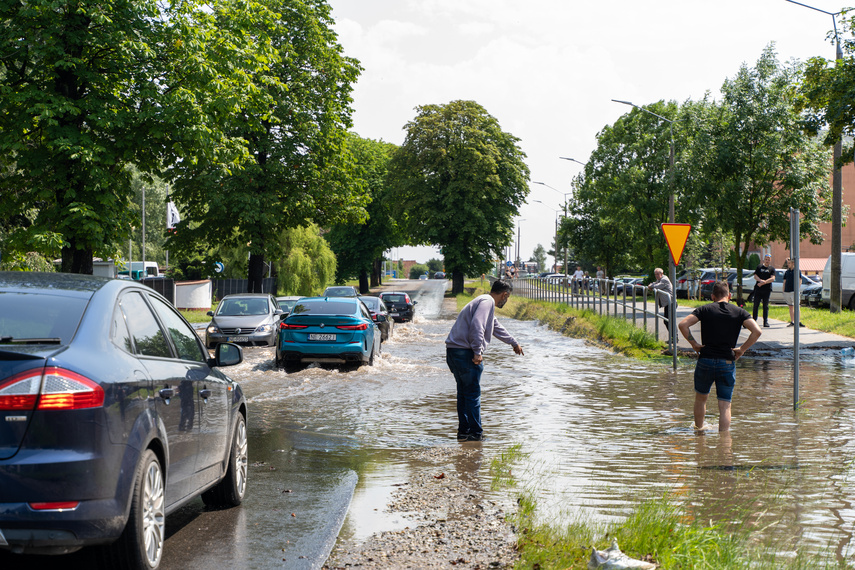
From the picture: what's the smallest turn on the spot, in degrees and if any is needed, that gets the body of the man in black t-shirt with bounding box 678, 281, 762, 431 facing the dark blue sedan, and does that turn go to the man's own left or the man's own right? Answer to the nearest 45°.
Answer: approximately 135° to the man's own left

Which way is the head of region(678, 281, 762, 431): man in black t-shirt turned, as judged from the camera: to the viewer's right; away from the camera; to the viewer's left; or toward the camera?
away from the camera

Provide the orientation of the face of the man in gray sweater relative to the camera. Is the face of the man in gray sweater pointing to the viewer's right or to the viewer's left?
to the viewer's right

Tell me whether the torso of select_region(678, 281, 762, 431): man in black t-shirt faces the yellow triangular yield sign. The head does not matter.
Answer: yes

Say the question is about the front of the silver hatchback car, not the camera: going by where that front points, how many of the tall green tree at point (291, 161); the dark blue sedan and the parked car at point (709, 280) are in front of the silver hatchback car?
1

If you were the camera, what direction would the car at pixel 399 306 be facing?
facing away from the viewer

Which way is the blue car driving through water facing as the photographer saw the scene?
facing away from the viewer

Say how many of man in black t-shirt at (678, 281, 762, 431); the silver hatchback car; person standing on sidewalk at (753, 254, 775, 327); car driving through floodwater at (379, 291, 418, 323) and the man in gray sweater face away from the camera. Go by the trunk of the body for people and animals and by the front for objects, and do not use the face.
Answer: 2

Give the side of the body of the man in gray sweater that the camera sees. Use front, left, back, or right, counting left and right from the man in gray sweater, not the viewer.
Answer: right

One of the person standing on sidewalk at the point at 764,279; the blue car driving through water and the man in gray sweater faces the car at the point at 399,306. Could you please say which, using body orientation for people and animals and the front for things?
the blue car driving through water

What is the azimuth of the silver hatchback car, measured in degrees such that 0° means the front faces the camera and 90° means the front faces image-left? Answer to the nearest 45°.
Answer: approximately 0°

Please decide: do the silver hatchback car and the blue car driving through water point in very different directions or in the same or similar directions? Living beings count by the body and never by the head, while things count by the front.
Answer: very different directions

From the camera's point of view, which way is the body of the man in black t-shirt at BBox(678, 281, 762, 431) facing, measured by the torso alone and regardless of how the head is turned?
away from the camera
